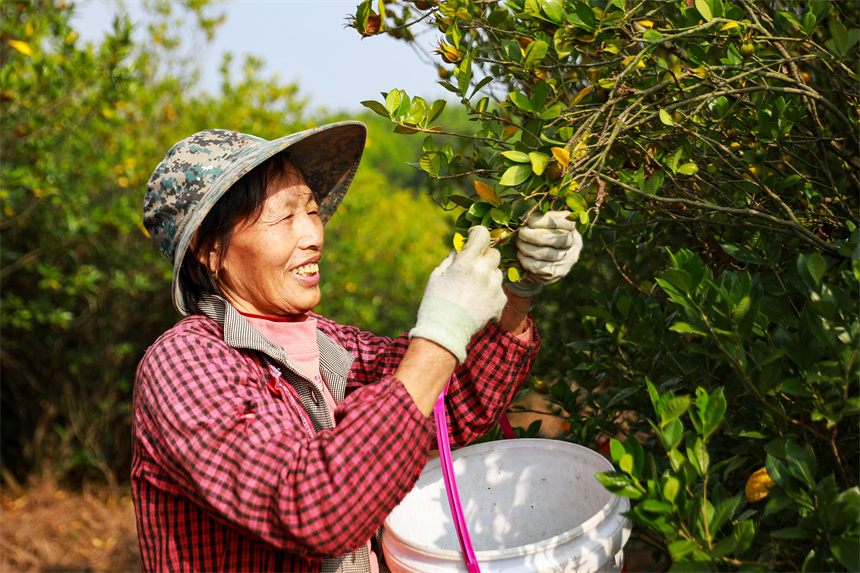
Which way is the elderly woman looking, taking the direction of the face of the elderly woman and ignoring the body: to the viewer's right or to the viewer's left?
to the viewer's right
